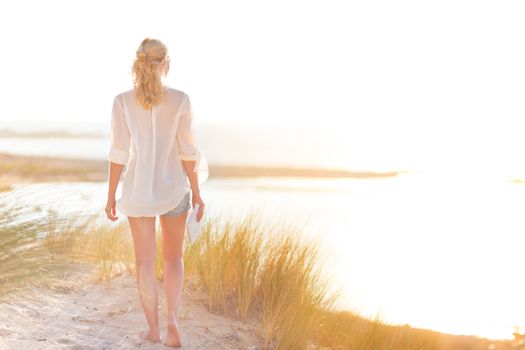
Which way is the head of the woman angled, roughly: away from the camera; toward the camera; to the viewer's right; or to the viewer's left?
away from the camera

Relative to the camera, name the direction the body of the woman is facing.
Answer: away from the camera
